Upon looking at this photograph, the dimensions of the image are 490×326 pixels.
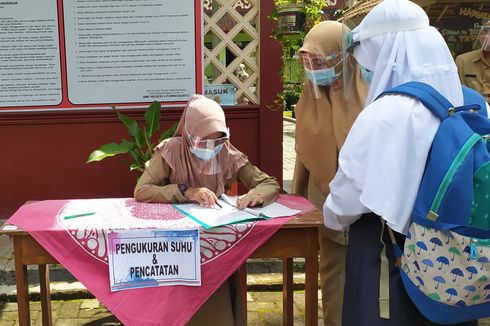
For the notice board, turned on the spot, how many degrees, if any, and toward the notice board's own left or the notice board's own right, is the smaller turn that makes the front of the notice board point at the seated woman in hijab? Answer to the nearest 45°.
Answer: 0° — it already faces them

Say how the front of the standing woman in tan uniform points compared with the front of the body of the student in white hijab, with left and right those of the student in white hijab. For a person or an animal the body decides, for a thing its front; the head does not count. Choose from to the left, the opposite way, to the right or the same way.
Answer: to the left

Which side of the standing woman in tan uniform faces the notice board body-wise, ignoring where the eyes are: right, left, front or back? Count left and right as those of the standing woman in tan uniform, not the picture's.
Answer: right

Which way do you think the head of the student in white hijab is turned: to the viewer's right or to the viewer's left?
to the viewer's left

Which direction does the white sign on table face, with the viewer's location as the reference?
facing the viewer

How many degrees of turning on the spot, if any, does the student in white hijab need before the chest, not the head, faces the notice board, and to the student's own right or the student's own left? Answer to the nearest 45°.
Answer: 0° — they already face it

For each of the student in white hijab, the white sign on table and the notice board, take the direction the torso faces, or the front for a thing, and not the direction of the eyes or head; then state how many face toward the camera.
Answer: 2

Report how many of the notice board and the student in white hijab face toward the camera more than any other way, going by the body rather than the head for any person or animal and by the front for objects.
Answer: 1

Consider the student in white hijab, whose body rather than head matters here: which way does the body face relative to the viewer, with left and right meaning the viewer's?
facing away from the viewer and to the left of the viewer

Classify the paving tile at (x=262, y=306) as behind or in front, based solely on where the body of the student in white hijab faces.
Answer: in front

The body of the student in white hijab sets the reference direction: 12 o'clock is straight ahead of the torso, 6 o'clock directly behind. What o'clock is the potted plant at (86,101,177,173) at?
The potted plant is roughly at 12 o'clock from the student in white hijab.

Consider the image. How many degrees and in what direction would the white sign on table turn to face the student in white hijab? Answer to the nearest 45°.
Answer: approximately 45° to its left

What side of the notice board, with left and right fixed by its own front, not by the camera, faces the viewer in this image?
front
